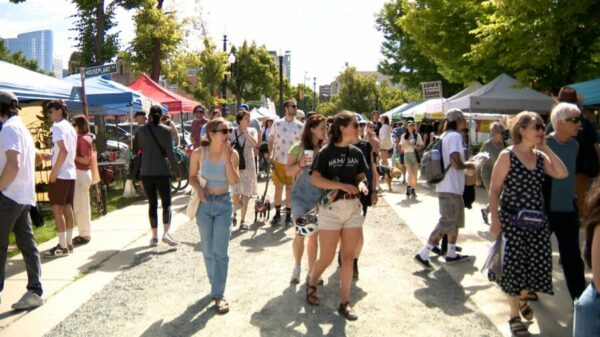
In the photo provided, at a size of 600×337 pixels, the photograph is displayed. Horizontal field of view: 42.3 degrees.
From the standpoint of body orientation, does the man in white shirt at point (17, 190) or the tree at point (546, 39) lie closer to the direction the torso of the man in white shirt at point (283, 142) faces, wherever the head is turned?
the man in white shirt

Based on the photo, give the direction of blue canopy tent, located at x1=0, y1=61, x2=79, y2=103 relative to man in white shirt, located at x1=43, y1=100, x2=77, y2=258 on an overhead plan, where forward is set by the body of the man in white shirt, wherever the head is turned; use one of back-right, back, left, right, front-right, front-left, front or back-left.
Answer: right

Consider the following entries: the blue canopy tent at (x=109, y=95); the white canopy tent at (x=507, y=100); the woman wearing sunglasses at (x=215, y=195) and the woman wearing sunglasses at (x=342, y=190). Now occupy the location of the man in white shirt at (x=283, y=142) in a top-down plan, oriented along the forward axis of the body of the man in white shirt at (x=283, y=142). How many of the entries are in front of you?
2

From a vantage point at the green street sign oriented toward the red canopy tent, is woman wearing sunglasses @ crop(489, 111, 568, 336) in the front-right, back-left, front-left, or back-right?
back-right

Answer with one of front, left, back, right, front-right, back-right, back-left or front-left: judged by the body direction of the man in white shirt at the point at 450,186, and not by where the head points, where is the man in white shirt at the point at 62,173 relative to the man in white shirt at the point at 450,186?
back

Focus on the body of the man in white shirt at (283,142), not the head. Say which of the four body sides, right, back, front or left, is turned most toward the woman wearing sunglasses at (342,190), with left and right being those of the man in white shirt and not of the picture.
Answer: front

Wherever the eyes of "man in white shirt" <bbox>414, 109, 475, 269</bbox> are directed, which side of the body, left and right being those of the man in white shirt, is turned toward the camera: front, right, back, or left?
right

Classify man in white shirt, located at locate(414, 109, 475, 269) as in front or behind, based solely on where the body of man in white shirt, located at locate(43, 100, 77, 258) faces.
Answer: behind

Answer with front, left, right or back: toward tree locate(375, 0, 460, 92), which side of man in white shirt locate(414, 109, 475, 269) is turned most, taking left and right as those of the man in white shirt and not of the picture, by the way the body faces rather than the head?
left

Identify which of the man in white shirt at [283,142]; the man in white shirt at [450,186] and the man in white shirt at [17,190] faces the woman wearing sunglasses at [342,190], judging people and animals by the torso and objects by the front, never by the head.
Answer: the man in white shirt at [283,142]

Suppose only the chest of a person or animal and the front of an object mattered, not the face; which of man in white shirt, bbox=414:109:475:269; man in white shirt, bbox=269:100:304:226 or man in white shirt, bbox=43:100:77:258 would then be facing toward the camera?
man in white shirt, bbox=269:100:304:226

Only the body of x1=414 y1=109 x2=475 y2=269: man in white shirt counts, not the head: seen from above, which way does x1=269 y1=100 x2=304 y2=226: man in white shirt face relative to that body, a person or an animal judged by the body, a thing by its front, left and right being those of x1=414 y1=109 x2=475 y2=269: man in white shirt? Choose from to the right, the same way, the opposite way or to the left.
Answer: to the right

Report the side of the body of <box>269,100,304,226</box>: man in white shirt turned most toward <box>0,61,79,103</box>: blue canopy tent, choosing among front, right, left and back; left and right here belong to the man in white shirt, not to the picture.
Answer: right
